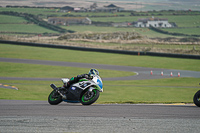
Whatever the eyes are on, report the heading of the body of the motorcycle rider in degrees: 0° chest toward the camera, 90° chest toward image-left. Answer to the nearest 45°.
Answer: approximately 270°
